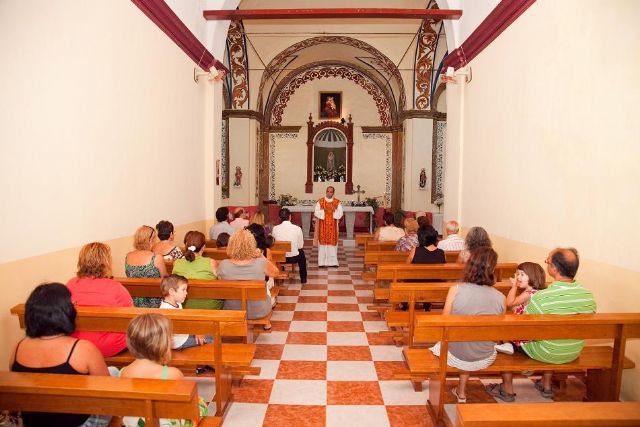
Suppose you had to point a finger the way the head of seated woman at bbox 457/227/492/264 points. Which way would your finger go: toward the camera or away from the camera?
away from the camera

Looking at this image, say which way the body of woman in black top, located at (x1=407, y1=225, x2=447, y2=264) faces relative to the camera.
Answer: away from the camera

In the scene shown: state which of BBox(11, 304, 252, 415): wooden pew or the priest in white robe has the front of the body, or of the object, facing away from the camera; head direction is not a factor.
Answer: the wooden pew

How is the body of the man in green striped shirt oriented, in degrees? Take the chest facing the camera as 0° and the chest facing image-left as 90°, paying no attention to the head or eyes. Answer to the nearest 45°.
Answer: approximately 135°

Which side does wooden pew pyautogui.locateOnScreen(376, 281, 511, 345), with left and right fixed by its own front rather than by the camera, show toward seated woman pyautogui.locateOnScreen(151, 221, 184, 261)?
left

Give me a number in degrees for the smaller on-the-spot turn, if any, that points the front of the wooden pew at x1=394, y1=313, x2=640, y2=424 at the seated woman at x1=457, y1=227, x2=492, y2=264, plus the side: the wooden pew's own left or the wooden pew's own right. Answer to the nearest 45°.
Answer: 0° — it already faces them

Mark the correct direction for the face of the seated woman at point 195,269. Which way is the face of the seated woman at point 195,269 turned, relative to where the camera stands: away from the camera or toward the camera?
away from the camera

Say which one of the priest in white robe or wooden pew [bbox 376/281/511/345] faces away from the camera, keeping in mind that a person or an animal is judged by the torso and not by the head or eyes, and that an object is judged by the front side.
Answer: the wooden pew

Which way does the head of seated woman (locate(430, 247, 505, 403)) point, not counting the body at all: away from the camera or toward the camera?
away from the camera

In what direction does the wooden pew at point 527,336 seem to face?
away from the camera

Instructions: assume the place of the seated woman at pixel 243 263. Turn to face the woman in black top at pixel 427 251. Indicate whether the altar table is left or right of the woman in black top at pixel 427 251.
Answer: left

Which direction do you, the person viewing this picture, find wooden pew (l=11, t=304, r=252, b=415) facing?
facing away from the viewer
